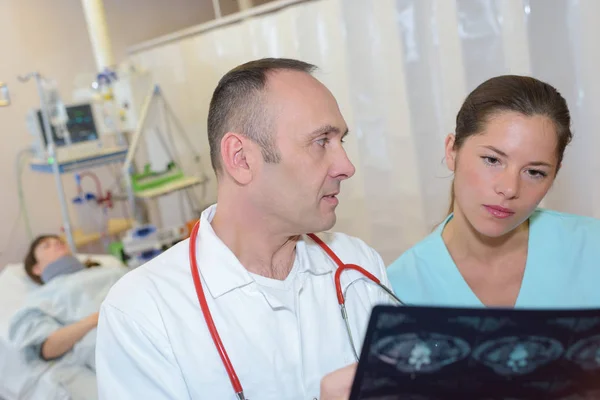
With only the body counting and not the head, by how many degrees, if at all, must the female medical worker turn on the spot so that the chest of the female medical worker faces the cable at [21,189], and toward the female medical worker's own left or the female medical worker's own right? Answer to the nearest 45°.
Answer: approximately 135° to the female medical worker's own right

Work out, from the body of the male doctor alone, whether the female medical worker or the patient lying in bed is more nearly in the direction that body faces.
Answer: the female medical worker

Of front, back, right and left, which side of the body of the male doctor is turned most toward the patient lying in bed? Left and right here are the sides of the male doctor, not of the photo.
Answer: back

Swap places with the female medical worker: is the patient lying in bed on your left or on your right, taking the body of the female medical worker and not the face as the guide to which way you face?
on your right

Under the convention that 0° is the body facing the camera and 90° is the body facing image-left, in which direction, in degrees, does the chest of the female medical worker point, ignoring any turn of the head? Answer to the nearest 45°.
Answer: approximately 0°

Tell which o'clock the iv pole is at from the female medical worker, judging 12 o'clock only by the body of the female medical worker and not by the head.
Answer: The iv pole is roughly at 4 o'clock from the female medical worker.

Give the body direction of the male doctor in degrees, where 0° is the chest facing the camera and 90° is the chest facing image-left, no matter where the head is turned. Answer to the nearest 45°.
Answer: approximately 315°

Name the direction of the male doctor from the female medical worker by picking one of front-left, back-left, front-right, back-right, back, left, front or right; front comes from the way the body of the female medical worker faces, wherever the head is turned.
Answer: front-right

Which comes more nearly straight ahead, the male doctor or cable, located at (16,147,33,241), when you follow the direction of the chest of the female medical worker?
the male doctor
